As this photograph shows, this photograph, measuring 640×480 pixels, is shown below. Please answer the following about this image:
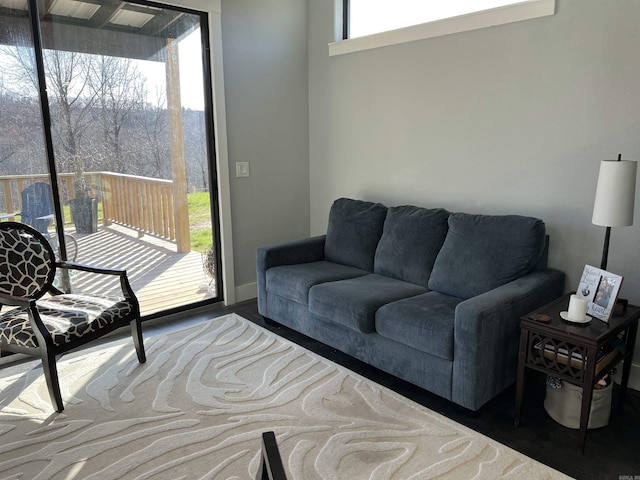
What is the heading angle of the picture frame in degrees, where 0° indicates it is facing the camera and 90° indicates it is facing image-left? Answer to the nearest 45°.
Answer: approximately 0°

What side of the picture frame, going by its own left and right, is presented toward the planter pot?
right

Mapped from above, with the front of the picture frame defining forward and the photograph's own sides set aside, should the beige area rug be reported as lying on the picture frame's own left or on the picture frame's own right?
on the picture frame's own right
